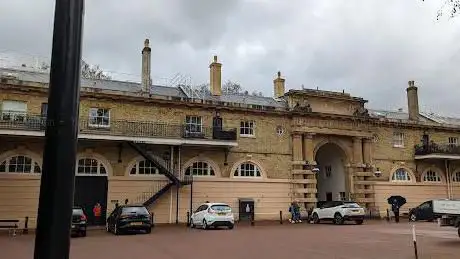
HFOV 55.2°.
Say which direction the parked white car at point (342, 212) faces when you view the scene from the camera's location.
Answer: facing away from the viewer and to the left of the viewer

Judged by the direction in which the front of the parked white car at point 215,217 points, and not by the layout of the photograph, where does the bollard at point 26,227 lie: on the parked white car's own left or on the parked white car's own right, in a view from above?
on the parked white car's own left

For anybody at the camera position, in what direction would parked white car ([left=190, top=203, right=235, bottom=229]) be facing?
facing away from the viewer and to the left of the viewer
